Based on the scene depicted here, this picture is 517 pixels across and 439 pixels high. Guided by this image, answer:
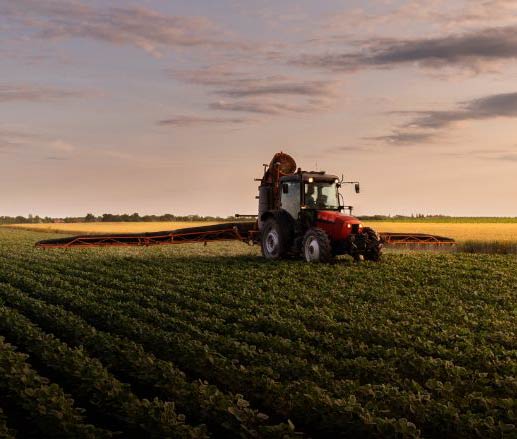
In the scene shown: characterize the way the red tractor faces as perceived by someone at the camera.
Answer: facing the viewer and to the right of the viewer
